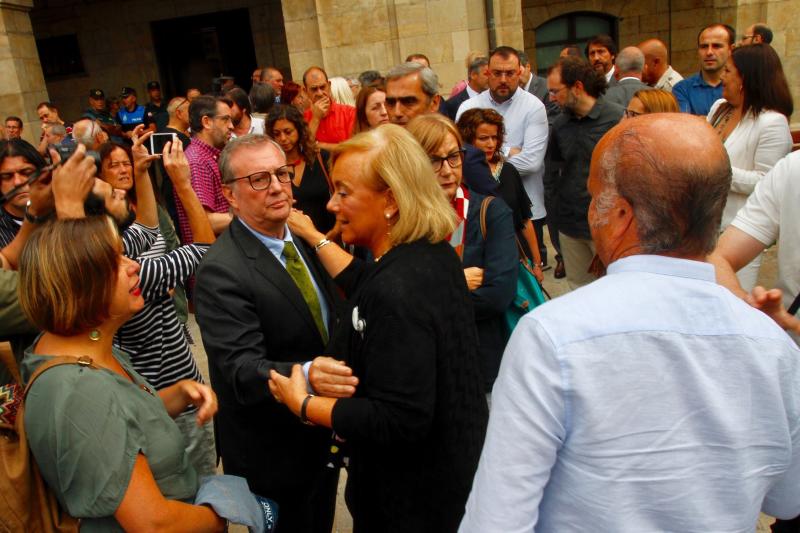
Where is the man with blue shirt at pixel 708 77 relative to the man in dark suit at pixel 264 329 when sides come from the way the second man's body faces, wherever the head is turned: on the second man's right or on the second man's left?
on the second man's left

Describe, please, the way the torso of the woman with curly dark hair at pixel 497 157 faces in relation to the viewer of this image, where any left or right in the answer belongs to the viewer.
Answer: facing the viewer and to the left of the viewer

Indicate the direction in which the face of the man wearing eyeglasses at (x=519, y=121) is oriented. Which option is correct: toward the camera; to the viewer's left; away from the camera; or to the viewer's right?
toward the camera

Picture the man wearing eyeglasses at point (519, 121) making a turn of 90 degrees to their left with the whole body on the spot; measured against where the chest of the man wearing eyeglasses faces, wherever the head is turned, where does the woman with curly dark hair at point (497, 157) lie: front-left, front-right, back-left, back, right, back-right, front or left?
right

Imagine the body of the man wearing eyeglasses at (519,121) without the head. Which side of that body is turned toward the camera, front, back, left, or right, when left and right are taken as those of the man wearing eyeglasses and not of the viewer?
front

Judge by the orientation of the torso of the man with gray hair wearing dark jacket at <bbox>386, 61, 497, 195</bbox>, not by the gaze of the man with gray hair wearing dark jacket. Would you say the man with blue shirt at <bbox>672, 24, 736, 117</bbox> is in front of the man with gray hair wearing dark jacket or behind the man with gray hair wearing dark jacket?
behind

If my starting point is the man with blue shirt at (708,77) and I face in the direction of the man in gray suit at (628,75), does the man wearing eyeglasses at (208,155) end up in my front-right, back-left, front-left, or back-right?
front-left

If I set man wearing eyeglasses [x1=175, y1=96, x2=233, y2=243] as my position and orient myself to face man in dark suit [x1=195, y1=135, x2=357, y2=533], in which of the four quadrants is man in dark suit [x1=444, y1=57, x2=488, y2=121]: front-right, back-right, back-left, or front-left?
back-left

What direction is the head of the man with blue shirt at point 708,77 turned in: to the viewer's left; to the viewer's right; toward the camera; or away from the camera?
toward the camera

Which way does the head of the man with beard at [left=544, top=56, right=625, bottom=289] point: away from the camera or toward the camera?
toward the camera
